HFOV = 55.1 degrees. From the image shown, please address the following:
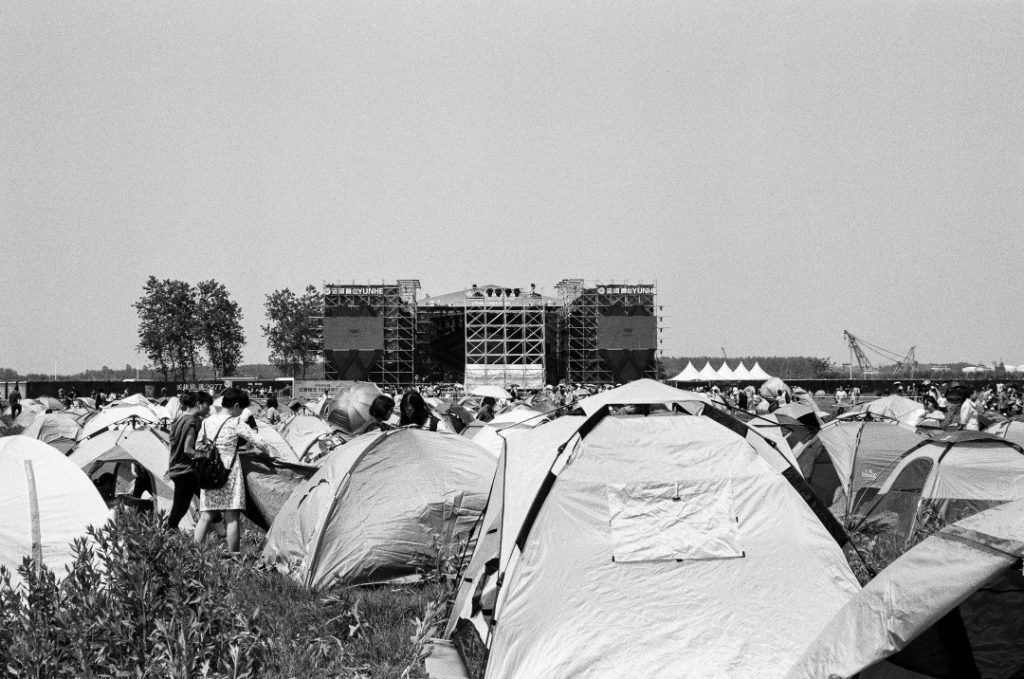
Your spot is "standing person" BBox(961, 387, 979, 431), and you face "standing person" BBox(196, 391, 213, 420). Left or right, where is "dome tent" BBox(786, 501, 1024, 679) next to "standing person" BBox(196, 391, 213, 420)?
left

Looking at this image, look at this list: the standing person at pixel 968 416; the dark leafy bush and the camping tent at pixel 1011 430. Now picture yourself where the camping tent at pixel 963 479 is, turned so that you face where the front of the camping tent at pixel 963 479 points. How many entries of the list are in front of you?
1

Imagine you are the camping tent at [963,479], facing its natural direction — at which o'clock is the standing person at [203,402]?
The standing person is roughly at 1 o'clock from the camping tent.

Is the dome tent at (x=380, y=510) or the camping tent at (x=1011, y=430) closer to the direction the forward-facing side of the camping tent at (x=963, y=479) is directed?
the dome tent

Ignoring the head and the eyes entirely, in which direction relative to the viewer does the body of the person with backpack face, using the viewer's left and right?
facing away from the viewer and to the right of the viewer

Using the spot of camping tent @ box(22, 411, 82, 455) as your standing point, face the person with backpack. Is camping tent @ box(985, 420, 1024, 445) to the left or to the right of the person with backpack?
left

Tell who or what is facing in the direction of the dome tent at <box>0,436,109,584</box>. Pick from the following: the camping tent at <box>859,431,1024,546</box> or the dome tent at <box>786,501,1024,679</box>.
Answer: the camping tent

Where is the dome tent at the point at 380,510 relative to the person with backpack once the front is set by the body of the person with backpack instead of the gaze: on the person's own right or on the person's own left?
on the person's own right

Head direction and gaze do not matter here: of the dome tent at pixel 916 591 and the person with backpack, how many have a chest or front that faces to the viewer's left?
0

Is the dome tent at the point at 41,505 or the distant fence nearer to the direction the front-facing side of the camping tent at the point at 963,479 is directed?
the dome tent

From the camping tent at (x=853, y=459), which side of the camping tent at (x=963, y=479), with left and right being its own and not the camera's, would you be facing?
right

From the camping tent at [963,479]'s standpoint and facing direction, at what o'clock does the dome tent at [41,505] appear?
The dome tent is roughly at 12 o'clock from the camping tent.

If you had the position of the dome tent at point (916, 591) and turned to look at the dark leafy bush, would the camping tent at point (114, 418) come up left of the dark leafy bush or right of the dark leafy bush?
right
